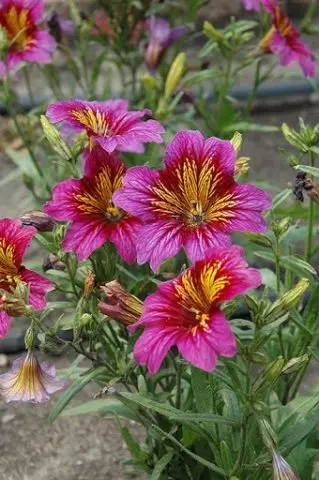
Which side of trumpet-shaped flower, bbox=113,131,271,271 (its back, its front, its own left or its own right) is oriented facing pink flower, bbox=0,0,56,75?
back

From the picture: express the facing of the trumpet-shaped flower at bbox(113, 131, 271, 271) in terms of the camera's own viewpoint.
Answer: facing the viewer

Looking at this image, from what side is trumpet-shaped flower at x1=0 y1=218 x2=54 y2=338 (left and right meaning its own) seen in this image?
front

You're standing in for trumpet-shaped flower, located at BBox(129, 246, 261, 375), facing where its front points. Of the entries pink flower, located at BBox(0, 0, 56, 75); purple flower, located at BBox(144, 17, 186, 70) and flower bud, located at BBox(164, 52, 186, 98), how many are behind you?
3

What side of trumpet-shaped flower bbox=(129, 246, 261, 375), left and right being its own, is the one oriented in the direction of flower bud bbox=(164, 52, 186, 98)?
back
